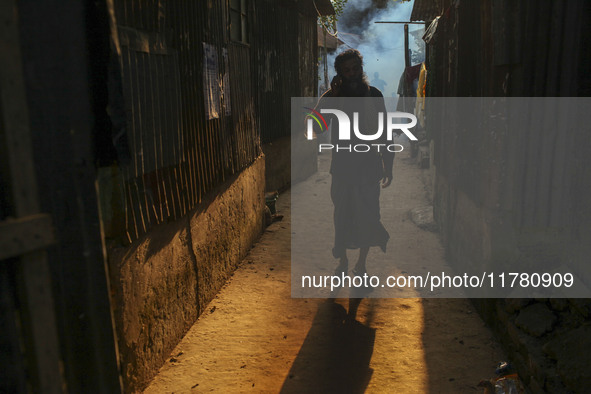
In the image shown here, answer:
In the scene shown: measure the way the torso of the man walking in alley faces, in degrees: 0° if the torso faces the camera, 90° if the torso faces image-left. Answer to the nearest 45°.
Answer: approximately 0°

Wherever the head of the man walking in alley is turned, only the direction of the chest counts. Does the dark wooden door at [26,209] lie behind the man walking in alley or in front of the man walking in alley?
in front
